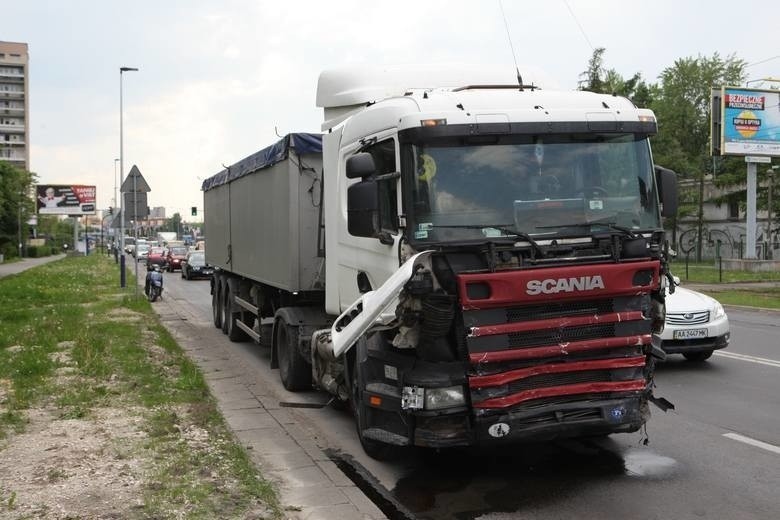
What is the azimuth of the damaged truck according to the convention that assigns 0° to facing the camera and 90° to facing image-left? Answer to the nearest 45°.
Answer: approximately 315°

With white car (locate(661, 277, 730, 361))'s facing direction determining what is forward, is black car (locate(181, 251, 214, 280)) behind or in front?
behind

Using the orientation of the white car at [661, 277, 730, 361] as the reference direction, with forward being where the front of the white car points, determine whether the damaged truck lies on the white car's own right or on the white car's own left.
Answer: on the white car's own right

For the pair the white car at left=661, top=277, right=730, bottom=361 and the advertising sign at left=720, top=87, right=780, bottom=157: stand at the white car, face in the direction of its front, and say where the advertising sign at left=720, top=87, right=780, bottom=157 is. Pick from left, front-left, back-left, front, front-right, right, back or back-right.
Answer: back-left

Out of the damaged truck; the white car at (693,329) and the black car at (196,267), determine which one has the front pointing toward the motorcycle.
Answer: the black car

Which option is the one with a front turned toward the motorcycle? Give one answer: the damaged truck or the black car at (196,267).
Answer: the black car

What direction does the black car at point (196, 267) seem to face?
toward the camera

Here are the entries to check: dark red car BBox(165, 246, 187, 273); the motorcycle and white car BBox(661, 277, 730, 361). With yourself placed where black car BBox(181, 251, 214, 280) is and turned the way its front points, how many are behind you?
1

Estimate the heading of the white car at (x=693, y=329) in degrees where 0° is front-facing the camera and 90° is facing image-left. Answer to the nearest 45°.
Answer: approximately 315°

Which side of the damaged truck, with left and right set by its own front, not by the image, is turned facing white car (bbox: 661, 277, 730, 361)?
left

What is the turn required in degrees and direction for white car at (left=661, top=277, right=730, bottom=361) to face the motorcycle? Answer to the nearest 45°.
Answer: approximately 180°

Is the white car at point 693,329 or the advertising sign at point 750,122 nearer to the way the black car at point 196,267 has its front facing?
the white car

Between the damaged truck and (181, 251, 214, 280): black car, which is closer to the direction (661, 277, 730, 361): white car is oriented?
the damaged truck

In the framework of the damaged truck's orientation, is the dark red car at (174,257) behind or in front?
behind

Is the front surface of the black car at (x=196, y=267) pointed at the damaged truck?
yes
